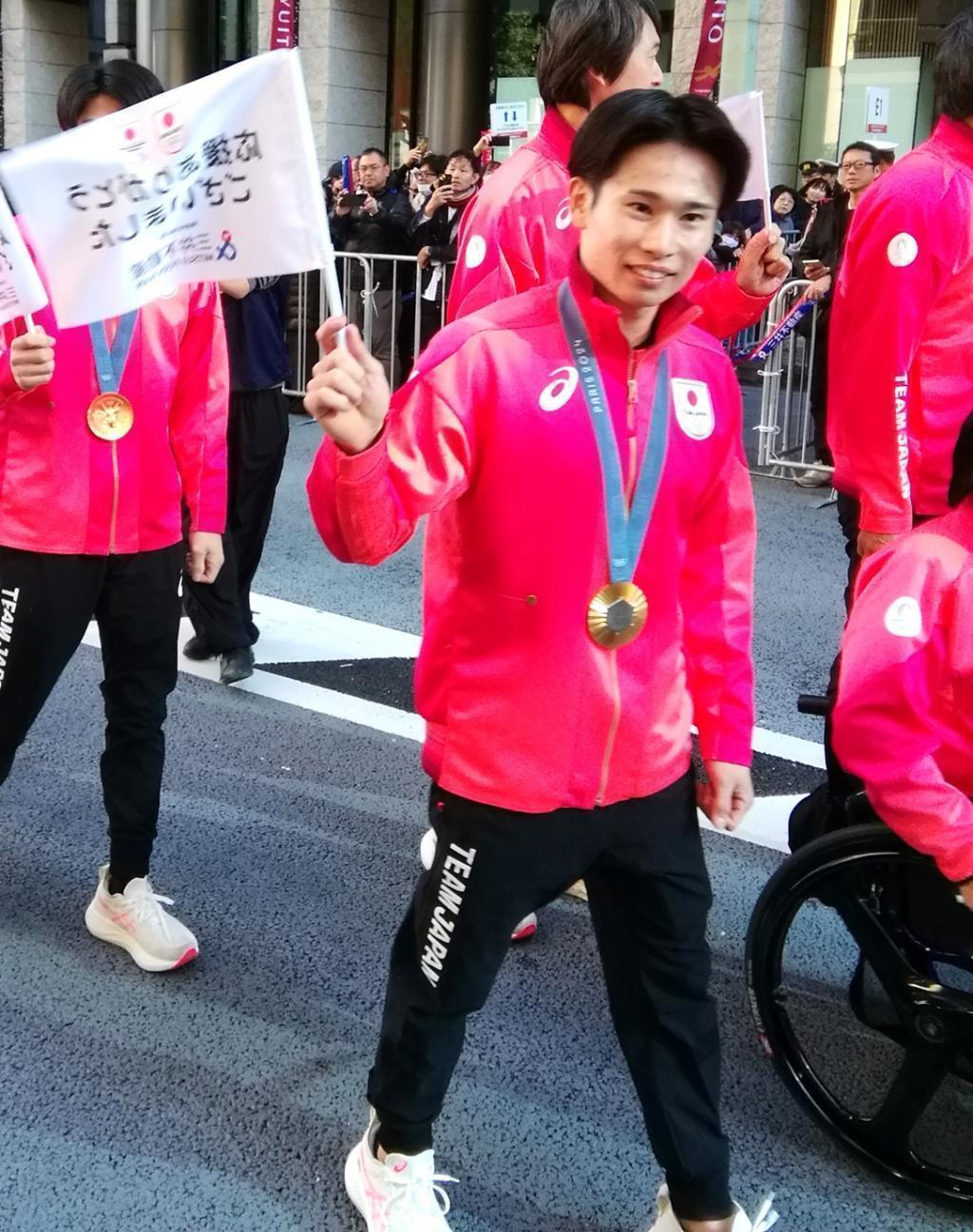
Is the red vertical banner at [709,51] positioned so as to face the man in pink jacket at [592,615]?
yes

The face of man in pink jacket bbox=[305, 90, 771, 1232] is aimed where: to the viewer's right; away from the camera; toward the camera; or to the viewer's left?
toward the camera

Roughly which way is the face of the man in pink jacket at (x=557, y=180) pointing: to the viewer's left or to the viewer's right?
to the viewer's right

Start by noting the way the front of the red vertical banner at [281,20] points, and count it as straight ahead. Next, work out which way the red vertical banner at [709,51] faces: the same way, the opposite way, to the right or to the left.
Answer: the same way

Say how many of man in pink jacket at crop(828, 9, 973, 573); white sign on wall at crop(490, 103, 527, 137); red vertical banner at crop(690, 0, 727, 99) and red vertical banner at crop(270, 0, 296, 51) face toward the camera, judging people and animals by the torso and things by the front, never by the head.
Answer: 3

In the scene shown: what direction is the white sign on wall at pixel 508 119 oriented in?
toward the camera

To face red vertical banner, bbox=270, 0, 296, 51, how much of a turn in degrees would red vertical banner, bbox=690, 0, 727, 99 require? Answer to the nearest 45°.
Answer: approximately 135° to its right

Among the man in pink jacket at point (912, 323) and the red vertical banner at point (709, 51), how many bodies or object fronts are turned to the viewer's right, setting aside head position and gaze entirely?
1

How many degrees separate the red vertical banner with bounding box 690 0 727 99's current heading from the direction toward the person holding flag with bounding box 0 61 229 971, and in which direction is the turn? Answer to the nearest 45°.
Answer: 0° — it already faces them

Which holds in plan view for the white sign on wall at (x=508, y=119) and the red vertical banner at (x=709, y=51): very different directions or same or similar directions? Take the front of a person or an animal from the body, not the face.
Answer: same or similar directions

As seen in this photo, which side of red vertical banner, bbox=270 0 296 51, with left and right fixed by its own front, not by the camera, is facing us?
front

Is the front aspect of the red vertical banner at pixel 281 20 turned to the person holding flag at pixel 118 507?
yes

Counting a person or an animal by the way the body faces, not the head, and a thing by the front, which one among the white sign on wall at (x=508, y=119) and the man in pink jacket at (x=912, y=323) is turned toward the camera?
the white sign on wall

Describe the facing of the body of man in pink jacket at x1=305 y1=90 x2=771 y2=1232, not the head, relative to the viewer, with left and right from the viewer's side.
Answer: facing the viewer and to the right of the viewer

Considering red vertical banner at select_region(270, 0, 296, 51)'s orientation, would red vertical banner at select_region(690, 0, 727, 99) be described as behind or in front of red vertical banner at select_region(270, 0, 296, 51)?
in front

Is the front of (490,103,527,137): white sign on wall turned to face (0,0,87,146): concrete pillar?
no

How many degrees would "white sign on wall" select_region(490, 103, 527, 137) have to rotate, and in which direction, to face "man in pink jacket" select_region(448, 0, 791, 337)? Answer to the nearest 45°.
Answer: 0° — it already faces them
